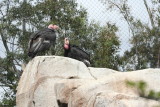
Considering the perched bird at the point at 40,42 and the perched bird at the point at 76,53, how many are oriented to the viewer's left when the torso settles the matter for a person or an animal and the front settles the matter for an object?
1

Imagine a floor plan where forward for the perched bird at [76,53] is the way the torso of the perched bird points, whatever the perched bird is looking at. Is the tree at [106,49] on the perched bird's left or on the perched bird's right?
on the perched bird's right

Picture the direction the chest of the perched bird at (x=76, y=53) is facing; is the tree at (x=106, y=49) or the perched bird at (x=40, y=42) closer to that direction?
the perched bird

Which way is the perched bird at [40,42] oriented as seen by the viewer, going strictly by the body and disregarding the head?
to the viewer's right

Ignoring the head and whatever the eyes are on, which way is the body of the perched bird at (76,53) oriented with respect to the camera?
to the viewer's left

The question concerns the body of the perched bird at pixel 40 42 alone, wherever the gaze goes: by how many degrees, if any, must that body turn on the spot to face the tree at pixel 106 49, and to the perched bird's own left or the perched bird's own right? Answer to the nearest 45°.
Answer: approximately 45° to the perched bird's own left

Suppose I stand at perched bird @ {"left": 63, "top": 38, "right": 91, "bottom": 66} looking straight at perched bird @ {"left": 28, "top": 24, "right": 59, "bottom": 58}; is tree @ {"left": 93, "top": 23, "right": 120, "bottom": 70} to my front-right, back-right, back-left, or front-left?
back-right

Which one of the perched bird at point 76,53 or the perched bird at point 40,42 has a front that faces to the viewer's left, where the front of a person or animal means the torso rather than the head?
the perched bird at point 76,53
